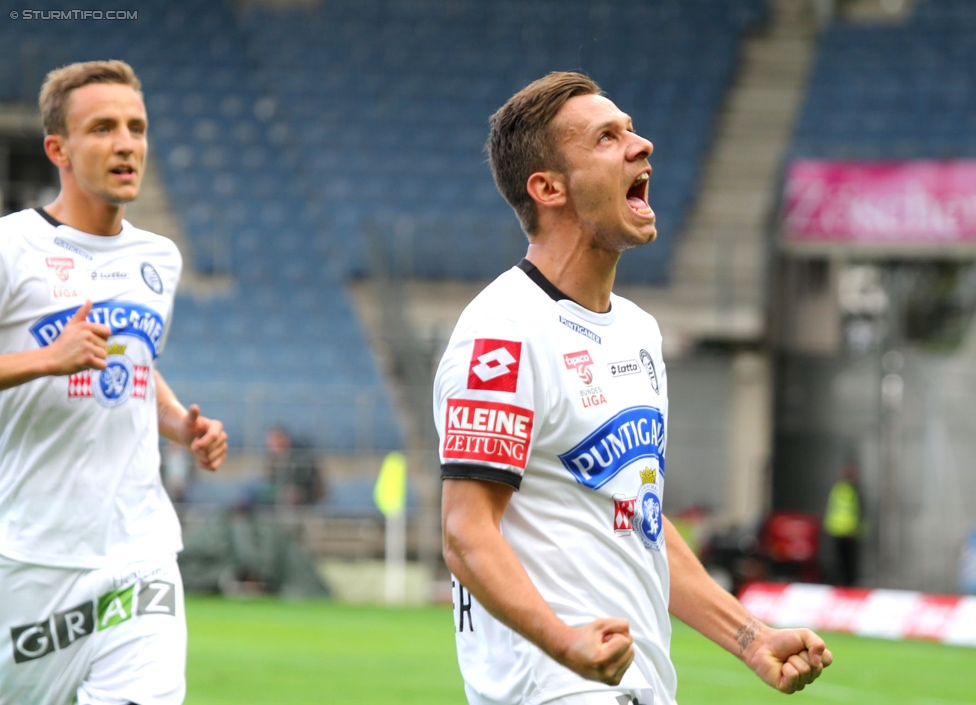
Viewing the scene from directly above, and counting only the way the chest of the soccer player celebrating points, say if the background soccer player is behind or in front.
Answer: behind

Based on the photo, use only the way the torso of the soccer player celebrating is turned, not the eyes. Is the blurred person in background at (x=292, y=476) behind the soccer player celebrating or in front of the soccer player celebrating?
behind

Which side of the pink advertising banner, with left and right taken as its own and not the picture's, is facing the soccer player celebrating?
front

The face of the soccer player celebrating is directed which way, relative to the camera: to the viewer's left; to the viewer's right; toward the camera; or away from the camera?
to the viewer's right

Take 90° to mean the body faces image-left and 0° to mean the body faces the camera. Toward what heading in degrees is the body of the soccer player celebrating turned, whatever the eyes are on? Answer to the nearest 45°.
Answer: approximately 315°

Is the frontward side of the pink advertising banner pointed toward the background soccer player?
yes

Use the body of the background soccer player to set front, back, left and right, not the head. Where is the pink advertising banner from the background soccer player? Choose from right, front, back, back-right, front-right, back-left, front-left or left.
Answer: left

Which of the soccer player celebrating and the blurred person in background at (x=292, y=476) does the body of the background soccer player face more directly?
the soccer player celebrating

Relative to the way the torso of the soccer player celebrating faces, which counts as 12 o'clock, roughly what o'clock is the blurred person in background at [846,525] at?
The blurred person in background is roughly at 8 o'clock from the soccer player celebrating.

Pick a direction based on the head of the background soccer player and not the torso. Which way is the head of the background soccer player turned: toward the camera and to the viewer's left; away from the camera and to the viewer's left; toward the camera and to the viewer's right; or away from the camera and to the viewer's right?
toward the camera and to the viewer's right
